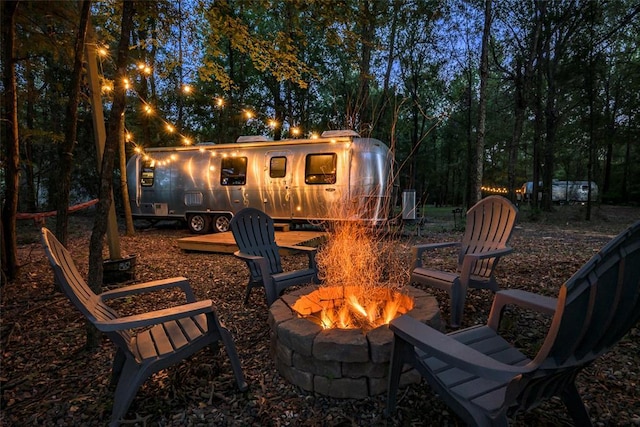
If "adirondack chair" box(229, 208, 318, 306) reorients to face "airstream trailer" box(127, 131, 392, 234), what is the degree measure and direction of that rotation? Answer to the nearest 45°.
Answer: approximately 135° to its left

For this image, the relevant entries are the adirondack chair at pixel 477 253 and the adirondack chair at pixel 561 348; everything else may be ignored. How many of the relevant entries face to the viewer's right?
0

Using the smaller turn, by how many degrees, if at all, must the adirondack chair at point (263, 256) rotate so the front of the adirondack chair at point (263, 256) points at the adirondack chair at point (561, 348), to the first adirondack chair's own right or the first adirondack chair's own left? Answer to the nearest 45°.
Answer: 0° — it already faces it

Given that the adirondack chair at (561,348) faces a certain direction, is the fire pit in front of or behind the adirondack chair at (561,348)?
in front

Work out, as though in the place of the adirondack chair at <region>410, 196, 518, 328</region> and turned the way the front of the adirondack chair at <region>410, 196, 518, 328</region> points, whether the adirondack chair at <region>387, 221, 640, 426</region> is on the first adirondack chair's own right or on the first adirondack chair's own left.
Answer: on the first adirondack chair's own left

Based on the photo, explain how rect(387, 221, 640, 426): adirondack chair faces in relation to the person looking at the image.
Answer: facing away from the viewer and to the left of the viewer

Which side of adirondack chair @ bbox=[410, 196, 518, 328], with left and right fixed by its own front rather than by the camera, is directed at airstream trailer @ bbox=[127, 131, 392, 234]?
right

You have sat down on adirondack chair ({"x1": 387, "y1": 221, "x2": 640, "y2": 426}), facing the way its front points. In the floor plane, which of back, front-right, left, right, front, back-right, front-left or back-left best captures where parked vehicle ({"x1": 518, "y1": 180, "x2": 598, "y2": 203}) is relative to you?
front-right

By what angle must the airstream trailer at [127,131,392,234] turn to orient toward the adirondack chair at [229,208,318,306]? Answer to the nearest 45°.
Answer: approximately 45° to its right

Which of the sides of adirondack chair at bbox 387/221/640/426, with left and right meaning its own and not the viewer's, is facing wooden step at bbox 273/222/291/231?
front

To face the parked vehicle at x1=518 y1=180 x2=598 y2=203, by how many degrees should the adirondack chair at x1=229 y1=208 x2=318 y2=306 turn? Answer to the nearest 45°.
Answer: approximately 90° to its left

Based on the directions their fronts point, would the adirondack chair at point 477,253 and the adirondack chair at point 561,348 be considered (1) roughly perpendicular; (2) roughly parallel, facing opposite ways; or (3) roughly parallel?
roughly perpendicular

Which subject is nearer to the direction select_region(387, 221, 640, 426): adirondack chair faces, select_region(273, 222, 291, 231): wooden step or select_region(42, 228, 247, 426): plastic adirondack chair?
the wooden step

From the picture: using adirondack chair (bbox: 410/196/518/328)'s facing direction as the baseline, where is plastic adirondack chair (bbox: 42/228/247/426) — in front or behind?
in front

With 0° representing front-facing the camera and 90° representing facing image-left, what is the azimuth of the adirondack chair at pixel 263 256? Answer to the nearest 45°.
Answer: approximately 315°

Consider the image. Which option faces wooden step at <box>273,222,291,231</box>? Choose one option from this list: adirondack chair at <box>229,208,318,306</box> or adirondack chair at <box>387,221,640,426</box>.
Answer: adirondack chair at <box>387,221,640,426</box>

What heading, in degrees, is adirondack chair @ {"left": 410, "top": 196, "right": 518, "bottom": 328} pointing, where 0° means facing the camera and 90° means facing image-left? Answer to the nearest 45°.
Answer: approximately 45°
